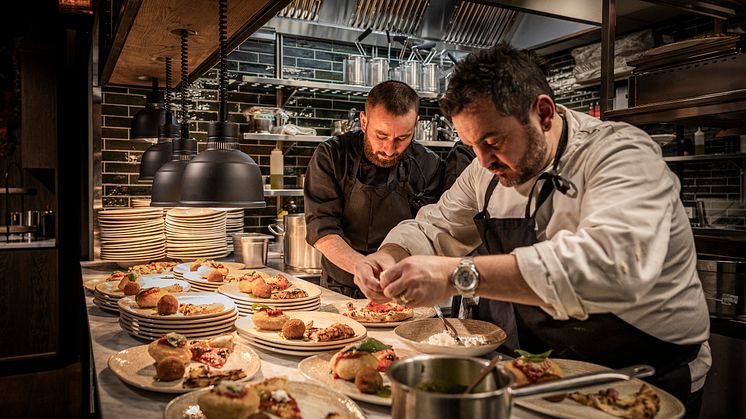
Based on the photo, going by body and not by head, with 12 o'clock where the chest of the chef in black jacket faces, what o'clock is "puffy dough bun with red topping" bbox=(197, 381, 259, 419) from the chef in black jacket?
The puffy dough bun with red topping is roughly at 12 o'clock from the chef in black jacket.

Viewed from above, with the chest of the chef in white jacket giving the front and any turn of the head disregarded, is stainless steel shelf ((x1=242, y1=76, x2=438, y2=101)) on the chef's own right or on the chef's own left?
on the chef's own right

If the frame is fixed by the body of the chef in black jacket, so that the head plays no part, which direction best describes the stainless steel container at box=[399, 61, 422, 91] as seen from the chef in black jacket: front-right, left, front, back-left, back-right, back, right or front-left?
back

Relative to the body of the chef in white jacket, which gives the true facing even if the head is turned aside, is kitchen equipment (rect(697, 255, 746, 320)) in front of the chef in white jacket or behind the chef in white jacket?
behind

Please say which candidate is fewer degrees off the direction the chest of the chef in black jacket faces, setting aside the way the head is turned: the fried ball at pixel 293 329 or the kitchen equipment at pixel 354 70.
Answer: the fried ball

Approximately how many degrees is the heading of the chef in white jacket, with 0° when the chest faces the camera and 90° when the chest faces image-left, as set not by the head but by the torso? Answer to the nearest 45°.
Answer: approximately 45°

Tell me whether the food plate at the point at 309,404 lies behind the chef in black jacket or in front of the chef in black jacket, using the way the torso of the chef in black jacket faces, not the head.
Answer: in front

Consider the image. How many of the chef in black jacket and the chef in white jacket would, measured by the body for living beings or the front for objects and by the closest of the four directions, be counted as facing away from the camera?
0

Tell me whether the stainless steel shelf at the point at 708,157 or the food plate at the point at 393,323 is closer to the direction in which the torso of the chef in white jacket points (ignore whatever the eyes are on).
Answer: the food plate

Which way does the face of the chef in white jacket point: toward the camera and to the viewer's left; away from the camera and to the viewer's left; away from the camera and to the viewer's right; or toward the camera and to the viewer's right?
toward the camera and to the viewer's left

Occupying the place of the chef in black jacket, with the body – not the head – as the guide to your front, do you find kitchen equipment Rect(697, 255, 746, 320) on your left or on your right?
on your left

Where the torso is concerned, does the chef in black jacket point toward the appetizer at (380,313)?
yes

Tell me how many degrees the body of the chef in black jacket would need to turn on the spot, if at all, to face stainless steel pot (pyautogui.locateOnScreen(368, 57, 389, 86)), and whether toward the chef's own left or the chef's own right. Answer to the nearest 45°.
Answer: approximately 180°

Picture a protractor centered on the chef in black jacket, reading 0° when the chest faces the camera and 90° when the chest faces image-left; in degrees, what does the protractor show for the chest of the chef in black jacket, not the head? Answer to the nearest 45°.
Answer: approximately 0°

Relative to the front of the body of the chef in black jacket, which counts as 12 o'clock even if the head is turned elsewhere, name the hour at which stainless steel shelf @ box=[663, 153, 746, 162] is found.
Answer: The stainless steel shelf is roughly at 8 o'clock from the chef in black jacket.
